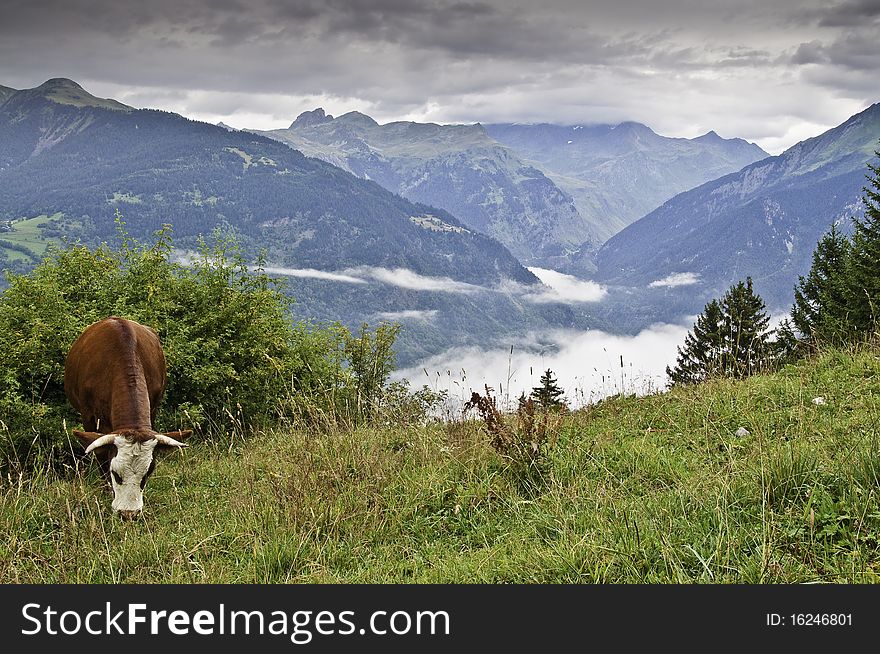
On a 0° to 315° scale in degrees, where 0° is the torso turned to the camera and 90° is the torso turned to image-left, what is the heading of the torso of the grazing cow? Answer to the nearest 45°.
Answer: approximately 0°
